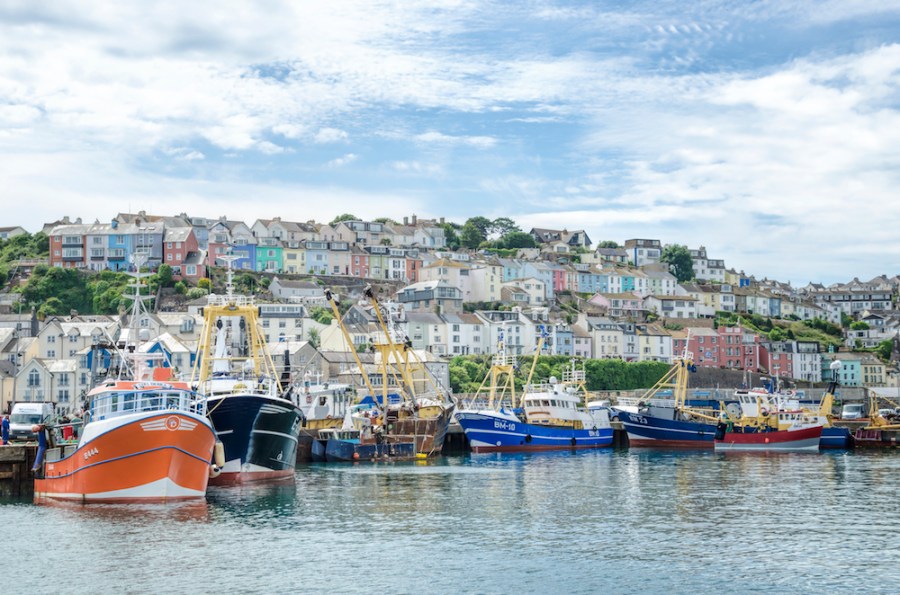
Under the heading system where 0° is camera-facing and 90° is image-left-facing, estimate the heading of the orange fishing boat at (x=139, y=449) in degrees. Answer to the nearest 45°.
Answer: approximately 315°
